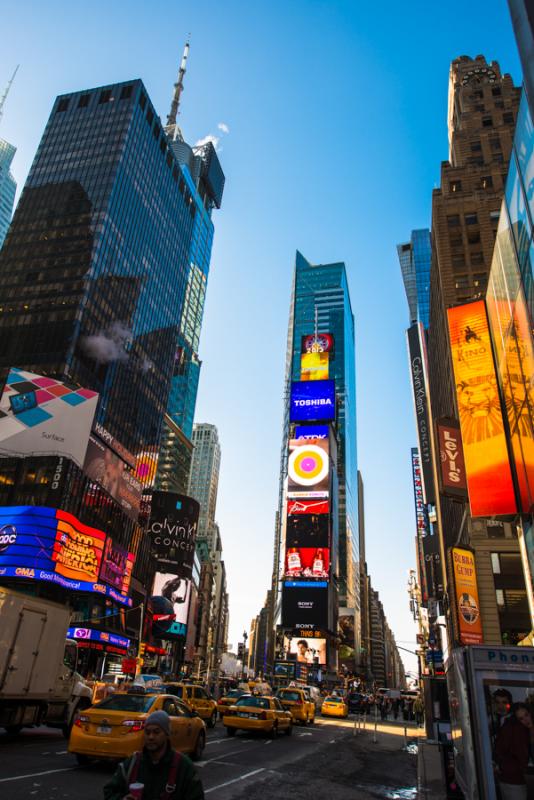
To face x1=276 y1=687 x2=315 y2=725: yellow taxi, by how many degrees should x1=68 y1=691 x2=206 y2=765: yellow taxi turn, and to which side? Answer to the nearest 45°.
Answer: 0° — it already faces it

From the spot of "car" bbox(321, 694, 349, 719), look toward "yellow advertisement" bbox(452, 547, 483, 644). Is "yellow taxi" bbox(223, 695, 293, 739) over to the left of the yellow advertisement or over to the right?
right

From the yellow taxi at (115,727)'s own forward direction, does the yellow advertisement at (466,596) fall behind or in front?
in front

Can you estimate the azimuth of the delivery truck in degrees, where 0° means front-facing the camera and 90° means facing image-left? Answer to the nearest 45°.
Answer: approximately 225°

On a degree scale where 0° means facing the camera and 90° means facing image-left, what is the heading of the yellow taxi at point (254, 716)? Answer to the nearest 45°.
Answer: approximately 225°

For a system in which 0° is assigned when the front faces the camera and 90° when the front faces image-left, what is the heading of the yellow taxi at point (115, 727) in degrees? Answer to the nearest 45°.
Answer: approximately 225°
